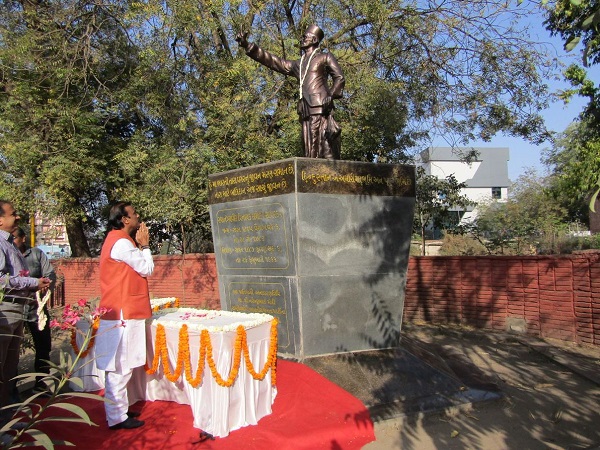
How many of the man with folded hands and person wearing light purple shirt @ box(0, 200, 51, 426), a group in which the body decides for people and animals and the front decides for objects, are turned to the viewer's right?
2

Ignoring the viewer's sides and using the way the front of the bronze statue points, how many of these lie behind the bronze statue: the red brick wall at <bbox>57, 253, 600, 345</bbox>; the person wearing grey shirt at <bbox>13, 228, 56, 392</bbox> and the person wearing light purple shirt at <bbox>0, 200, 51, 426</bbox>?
1

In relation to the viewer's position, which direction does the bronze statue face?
facing the viewer and to the left of the viewer

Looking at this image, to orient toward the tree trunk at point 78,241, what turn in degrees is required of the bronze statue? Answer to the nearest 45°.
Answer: approximately 90° to its right

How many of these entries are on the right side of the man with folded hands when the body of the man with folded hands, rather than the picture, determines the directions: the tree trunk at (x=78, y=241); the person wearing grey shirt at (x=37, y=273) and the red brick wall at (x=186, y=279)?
0

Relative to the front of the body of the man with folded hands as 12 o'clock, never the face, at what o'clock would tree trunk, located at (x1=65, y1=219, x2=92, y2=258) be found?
The tree trunk is roughly at 9 o'clock from the man with folded hands.

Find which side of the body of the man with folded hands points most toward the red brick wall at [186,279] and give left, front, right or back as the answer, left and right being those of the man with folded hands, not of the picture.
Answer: left

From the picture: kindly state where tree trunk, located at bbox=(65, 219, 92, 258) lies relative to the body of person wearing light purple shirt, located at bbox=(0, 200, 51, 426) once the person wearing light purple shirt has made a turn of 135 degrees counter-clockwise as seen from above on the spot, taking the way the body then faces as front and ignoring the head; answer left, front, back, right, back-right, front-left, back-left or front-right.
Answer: front-right

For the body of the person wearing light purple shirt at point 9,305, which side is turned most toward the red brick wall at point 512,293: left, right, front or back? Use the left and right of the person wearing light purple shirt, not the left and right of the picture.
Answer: front

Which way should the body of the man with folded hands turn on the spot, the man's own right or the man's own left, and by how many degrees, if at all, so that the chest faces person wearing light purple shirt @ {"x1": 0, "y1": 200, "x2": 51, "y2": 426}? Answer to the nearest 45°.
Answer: approximately 180°

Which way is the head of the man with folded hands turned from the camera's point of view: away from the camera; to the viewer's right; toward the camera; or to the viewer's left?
to the viewer's right

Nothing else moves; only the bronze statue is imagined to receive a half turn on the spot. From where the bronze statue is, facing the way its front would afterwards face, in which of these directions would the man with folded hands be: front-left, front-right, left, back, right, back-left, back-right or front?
back

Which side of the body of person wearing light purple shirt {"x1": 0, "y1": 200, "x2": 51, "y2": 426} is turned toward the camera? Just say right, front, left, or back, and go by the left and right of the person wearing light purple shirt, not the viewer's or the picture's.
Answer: right

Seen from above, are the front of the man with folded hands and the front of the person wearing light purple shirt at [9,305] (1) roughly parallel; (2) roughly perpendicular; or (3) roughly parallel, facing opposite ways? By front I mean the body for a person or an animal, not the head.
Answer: roughly parallel

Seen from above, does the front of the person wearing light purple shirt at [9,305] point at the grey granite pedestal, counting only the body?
yes

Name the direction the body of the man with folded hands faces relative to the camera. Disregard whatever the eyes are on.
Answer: to the viewer's right
